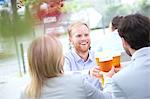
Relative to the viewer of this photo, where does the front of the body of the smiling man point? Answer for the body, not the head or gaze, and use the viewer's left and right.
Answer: facing the viewer and to the right of the viewer

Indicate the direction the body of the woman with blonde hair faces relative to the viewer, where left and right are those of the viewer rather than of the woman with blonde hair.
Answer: facing away from the viewer and to the right of the viewer

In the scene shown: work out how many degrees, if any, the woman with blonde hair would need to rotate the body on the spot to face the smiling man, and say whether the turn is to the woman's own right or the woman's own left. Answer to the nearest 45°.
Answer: approximately 45° to the woman's own left

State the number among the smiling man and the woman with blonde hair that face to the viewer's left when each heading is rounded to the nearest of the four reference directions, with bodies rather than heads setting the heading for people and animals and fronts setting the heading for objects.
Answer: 0
